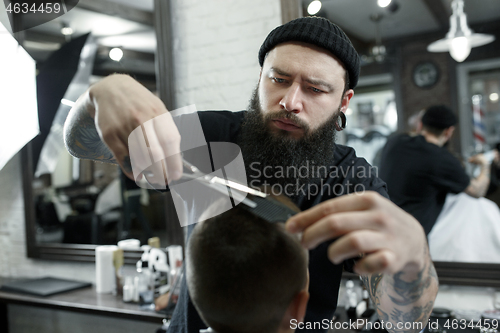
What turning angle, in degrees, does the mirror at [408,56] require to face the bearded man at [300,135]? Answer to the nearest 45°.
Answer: approximately 45° to its right

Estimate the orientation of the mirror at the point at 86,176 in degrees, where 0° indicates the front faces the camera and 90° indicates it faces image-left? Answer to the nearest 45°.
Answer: approximately 0°

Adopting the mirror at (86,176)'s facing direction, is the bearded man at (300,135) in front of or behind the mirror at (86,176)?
in front
